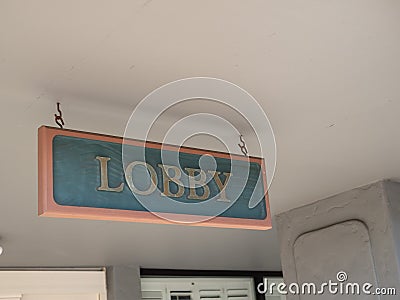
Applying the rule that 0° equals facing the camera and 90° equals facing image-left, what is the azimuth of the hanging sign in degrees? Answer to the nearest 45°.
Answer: approximately 315°

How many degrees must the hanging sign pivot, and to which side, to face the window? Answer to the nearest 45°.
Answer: approximately 135° to its left

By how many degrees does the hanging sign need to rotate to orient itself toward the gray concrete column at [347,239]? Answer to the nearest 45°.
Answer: approximately 90° to its left
